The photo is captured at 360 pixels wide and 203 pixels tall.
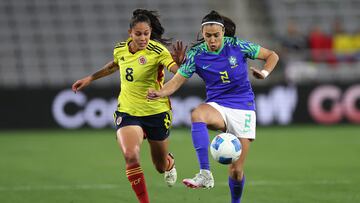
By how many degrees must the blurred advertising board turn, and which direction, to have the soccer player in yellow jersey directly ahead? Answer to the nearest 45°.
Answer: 0° — it already faces them

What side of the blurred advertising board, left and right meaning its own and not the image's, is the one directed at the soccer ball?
front

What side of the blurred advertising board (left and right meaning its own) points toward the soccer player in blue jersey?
front

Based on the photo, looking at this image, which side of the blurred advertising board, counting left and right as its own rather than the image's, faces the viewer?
front

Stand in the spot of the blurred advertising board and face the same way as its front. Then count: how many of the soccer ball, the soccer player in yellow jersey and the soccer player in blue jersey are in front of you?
3

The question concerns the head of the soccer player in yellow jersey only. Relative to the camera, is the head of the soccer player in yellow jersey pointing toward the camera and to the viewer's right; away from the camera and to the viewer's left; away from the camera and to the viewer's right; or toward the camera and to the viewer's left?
toward the camera and to the viewer's right

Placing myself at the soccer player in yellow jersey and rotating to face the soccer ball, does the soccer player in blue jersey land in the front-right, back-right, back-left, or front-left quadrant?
front-left
